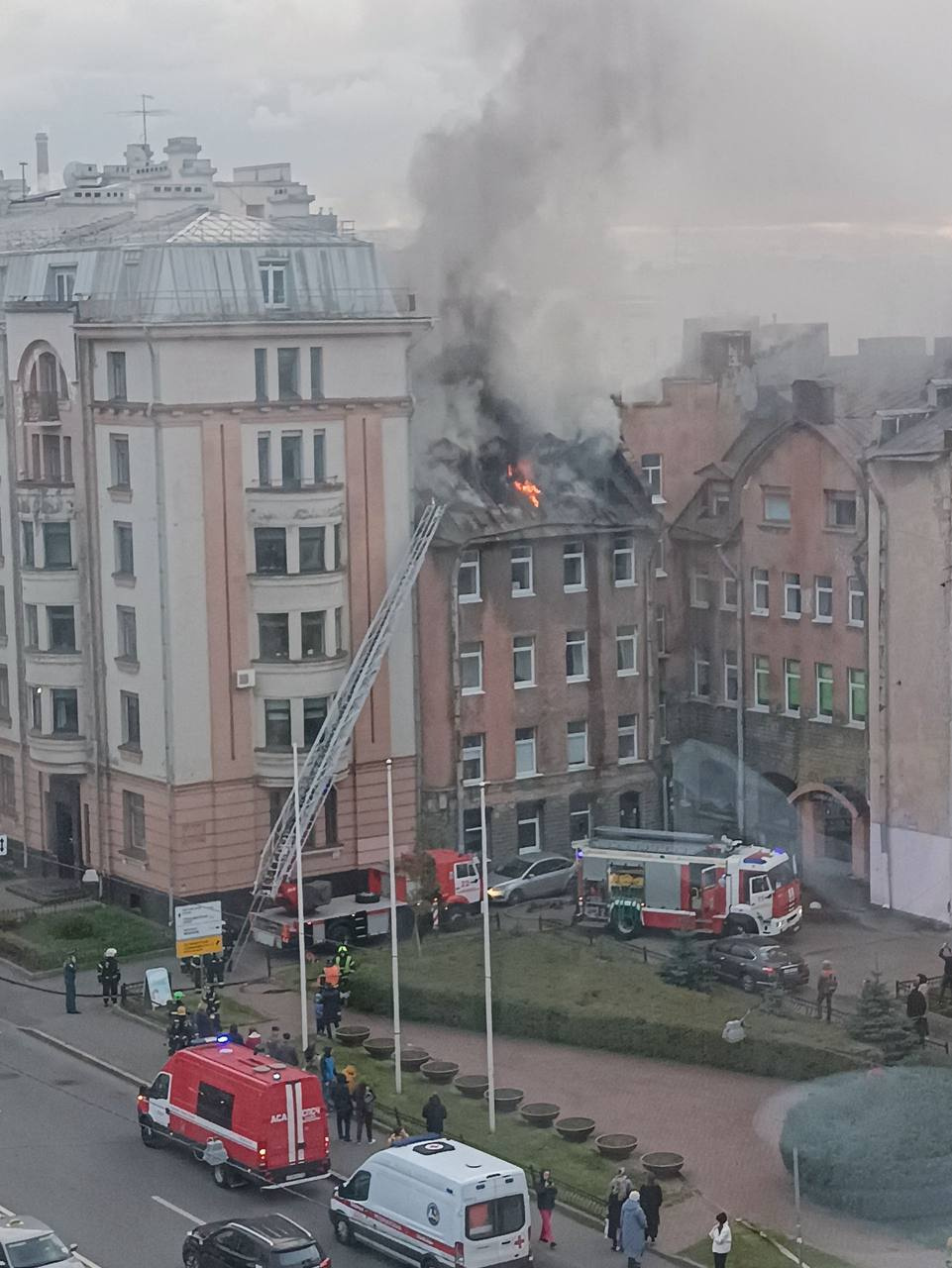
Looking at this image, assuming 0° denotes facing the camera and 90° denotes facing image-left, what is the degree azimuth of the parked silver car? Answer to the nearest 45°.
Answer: approximately 45°

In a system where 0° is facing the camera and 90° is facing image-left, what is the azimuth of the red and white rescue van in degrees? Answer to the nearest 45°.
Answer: approximately 135°

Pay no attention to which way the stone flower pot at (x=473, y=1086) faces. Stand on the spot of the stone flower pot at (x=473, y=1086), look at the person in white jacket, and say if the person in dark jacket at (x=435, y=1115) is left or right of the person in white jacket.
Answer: right

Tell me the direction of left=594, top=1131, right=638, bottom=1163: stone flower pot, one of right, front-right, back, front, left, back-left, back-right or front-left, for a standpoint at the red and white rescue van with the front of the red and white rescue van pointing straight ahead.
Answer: back-right

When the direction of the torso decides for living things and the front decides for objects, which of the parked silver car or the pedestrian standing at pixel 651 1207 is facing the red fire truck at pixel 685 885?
the pedestrian standing

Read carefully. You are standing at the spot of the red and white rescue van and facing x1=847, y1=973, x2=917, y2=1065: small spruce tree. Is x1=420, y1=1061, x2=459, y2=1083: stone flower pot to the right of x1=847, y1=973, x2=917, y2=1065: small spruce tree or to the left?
left

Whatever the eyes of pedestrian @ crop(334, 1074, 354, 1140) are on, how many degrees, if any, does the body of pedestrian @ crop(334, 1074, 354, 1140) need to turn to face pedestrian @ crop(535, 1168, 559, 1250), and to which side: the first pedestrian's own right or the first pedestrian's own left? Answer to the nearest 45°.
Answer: approximately 135° to the first pedestrian's own right

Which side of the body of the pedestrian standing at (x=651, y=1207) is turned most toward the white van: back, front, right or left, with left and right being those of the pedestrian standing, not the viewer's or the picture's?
left

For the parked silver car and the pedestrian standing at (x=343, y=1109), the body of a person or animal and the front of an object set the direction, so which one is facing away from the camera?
the pedestrian standing

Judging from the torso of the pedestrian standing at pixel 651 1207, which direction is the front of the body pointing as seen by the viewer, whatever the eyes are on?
away from the camera

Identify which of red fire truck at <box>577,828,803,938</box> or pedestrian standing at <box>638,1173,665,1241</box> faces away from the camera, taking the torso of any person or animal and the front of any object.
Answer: the pedestrian standing

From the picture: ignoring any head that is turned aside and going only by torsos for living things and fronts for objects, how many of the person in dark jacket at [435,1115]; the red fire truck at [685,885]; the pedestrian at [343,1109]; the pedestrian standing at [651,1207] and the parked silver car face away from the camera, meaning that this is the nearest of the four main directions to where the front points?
3

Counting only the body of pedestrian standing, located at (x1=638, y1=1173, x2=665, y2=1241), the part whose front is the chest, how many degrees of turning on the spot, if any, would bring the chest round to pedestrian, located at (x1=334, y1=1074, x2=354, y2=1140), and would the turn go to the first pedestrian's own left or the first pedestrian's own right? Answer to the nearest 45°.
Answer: approximately 45° to the first pedestrian's own left

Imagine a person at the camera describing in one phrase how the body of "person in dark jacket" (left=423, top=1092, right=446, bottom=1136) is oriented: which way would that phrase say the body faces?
away from the camera

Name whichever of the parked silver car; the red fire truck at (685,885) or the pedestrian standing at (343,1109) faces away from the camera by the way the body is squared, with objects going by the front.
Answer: the pedestrian standing

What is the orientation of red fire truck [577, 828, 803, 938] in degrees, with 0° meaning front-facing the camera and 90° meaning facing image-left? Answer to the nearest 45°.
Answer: approximately 315°

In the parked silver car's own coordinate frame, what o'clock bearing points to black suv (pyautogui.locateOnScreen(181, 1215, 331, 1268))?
The black suv is roughly at 11 o'clock from the parked silver car.
